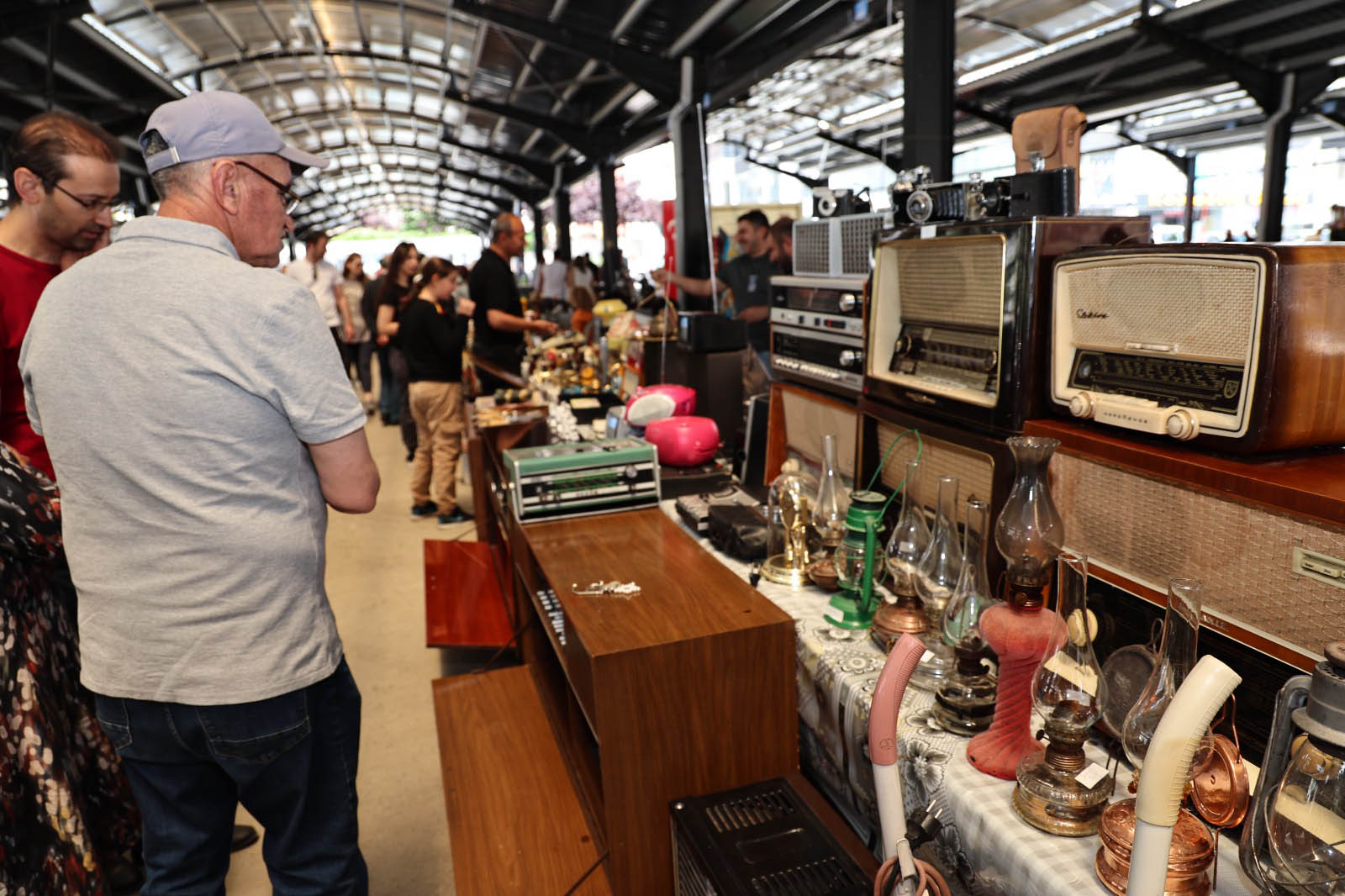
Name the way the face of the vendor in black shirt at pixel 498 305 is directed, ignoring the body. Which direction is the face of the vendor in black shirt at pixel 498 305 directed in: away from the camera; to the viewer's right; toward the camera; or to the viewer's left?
to the viewer's right

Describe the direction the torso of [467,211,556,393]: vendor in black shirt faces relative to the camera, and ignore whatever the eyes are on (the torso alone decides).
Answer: to the viewer's right

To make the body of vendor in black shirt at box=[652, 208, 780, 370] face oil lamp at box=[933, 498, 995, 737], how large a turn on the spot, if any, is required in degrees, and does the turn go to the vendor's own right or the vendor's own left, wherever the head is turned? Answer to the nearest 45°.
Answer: approximately 45° to the vendor's own left

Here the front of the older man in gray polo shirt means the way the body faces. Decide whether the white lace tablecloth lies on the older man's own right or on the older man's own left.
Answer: on the older man's own right

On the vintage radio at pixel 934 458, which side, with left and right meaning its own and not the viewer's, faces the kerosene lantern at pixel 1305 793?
left

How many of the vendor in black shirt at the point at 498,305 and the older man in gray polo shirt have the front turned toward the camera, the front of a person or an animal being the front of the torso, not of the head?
0

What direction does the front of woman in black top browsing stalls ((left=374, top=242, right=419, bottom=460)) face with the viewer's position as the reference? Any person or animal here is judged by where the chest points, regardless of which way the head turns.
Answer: facing the viewer and to the right of the viewer

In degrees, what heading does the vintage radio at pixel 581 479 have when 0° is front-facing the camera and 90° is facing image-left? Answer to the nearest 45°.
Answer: approximately 0°

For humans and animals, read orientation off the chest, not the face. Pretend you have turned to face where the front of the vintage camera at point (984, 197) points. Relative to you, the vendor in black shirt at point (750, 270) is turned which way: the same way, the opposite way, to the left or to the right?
the same way

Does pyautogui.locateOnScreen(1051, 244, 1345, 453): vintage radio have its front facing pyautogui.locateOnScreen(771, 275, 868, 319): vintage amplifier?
no

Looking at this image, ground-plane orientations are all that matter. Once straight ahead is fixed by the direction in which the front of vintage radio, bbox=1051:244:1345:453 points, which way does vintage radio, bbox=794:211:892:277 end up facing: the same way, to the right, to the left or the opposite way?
the same way

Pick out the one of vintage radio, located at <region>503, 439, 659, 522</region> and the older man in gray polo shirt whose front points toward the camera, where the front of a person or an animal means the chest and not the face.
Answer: the vintage radio

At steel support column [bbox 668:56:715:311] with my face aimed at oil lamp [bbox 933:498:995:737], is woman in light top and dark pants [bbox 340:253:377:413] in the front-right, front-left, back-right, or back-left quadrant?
back-right

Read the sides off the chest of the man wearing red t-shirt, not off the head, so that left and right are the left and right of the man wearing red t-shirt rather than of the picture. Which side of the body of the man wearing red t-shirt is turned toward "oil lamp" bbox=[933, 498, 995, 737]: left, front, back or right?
front

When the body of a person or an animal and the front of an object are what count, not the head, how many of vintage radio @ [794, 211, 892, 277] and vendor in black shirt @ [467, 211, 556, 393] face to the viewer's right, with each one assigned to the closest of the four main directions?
1

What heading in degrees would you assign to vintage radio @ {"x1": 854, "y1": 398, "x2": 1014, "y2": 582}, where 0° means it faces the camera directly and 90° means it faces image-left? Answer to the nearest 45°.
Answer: approximately 45°

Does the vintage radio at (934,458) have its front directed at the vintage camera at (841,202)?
no

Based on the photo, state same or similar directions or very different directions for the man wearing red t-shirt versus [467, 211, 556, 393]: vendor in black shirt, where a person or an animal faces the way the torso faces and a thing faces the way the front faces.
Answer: same or similar directions

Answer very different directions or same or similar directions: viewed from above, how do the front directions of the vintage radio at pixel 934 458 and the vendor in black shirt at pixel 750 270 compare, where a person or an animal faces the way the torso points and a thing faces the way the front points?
same or similar directions

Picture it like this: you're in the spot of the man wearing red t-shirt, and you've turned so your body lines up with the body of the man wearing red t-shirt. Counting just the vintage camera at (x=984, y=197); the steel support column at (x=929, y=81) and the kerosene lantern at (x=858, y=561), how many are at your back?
0

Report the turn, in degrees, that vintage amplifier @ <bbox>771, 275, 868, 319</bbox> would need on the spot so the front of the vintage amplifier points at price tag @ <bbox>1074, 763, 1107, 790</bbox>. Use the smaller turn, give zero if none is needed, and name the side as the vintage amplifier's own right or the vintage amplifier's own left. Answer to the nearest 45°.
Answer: approximately 45° to the vintage amplifier's own left

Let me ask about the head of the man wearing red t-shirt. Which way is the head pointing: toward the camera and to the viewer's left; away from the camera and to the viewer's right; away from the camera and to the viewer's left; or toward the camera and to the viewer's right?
toward the camera and to the viewer's right
